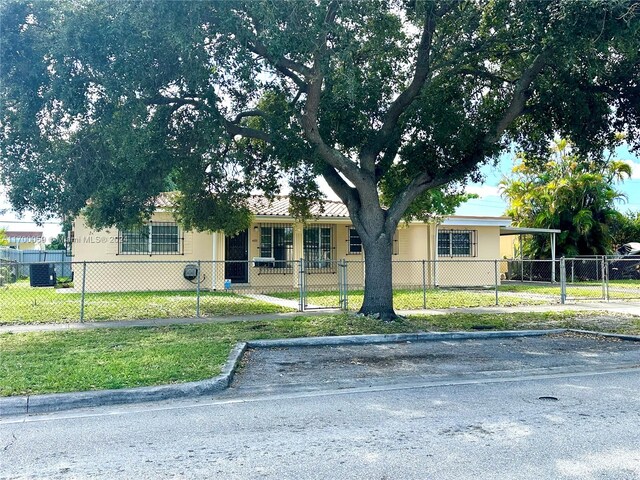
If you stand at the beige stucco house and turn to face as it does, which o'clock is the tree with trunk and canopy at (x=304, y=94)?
The tree with trunk and canopy is roughly at 12 o'clock from the beige stucco house.

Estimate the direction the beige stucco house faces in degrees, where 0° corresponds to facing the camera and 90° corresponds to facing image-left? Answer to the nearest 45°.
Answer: approximately 0°

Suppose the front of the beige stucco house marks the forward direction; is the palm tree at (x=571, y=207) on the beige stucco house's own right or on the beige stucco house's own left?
on the beige stucco house's own left

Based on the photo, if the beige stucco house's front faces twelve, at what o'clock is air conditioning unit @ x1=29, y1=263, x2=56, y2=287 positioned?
The air conditioning unit is roughly at 3 o'clock from the beige stucco house.

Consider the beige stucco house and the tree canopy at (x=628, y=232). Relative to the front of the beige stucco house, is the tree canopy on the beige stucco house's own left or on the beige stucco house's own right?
on the beige stucco house's own left
